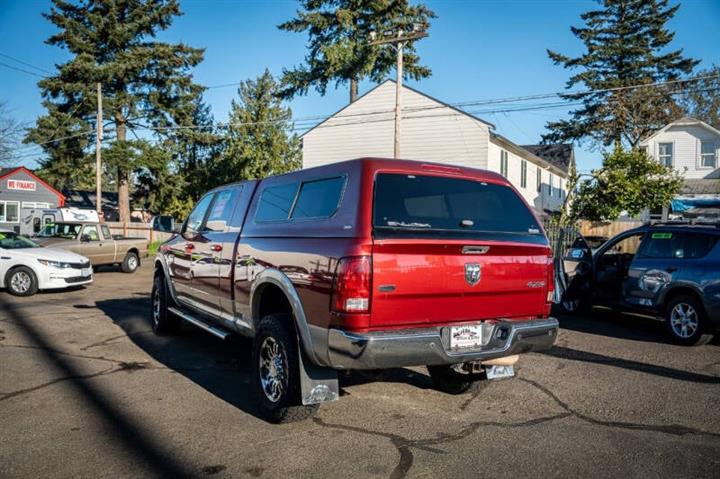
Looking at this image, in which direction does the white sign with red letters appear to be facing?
toward the camera

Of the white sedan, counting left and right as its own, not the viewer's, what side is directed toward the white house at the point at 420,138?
left

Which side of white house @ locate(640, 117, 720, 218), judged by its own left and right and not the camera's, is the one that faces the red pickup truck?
front

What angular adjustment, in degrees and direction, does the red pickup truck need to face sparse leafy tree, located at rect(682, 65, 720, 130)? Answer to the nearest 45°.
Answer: approximately 90° to its right

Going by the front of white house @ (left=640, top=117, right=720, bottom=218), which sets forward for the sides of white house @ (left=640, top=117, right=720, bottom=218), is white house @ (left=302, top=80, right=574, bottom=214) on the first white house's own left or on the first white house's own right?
on the first white house's own right

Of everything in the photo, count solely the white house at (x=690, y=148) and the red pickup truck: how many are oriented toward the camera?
1

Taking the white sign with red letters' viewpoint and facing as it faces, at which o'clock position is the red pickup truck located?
The red pickup truck is roughly at 12 o'clock from the white sign with red letters.

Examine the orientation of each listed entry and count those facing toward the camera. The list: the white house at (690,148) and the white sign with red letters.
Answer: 2

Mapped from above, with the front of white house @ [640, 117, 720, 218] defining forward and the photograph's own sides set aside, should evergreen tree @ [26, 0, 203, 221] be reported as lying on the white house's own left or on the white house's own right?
on the white house's own right

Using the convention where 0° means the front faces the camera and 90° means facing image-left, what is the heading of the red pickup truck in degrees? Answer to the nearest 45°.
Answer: approximately 135°
